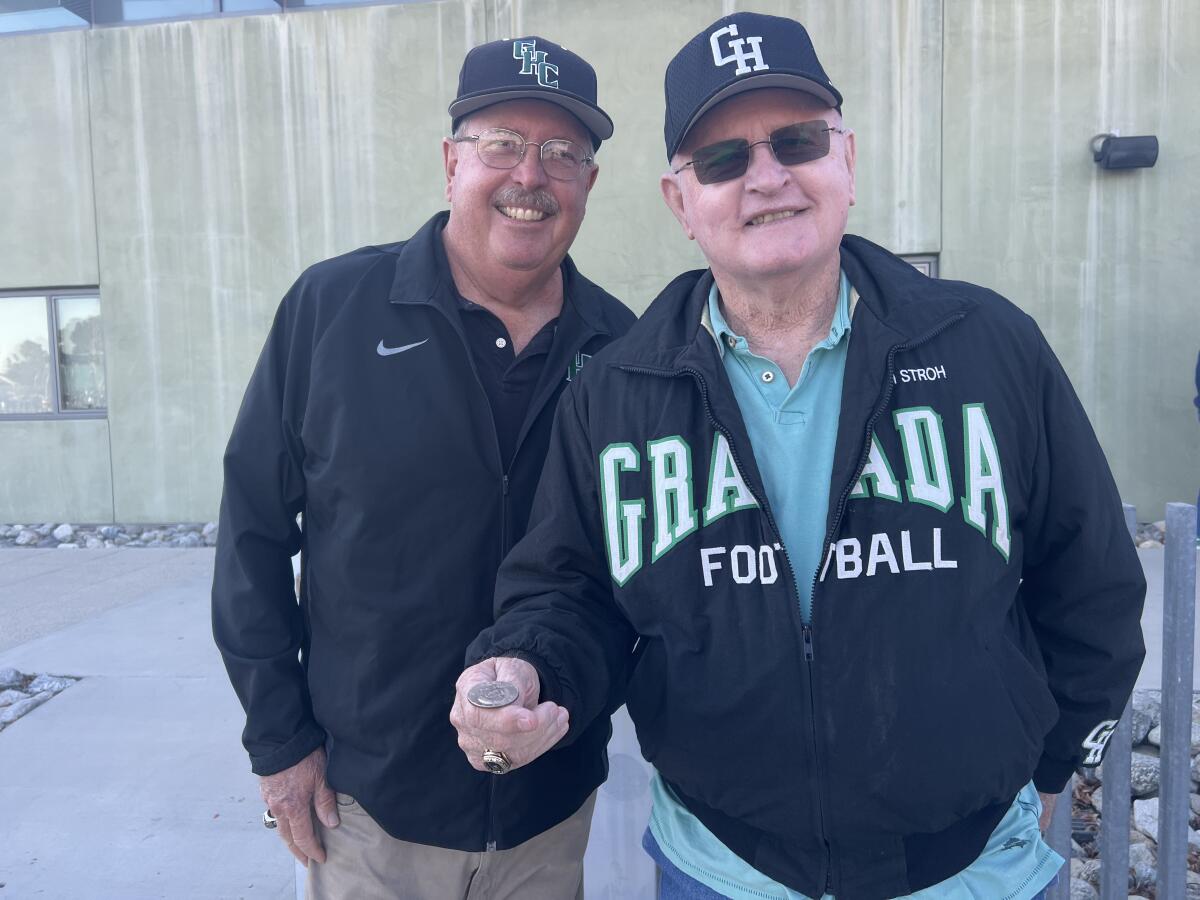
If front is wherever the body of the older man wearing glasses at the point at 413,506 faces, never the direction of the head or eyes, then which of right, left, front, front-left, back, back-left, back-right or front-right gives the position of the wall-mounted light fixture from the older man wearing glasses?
left

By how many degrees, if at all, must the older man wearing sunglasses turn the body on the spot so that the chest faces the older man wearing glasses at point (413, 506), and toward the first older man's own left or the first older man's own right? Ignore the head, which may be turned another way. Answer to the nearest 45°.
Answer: approximately 90° to the first older man's own right

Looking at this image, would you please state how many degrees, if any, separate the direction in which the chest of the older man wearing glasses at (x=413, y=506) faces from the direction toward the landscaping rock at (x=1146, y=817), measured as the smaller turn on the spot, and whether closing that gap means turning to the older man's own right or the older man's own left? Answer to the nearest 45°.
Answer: approximately 45° to the older man's own left

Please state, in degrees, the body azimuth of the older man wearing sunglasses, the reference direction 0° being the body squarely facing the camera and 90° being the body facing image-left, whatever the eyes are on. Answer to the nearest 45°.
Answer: approximately 0°

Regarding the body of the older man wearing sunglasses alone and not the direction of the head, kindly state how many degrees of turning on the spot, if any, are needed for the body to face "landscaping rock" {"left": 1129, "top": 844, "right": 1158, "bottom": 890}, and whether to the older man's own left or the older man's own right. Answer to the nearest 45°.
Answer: approximately 135° to the older man's own left

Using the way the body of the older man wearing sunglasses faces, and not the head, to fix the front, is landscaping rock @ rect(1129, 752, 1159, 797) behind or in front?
behind

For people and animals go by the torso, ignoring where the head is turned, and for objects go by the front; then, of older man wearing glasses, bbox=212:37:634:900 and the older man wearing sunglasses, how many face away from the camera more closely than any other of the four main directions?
0

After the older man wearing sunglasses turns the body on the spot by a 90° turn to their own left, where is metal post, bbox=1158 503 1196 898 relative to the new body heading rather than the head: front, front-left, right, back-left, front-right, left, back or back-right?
front-left

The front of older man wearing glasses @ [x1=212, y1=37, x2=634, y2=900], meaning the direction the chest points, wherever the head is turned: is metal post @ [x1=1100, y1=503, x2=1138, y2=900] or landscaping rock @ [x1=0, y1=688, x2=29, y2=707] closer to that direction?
the metal post

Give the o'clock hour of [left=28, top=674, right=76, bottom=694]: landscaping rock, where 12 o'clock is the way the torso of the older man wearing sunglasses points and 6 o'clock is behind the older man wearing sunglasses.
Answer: The landscaping rock is roughly at 4 o'clock from the older man wearing sunglasses.

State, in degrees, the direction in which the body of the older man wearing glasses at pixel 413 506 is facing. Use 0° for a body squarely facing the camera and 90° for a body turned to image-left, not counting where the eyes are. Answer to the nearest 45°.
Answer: approximately 315°
